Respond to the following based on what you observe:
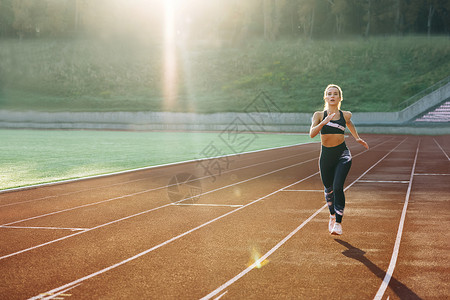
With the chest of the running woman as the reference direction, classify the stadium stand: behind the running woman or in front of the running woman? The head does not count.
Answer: behind

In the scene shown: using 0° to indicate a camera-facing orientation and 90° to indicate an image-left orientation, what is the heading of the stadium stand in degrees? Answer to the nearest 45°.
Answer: approximately 45°

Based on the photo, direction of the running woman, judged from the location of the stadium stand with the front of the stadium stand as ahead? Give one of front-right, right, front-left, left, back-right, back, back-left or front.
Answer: front-left

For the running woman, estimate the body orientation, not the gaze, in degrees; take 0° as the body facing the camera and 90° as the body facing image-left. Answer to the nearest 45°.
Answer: approximately 0°
